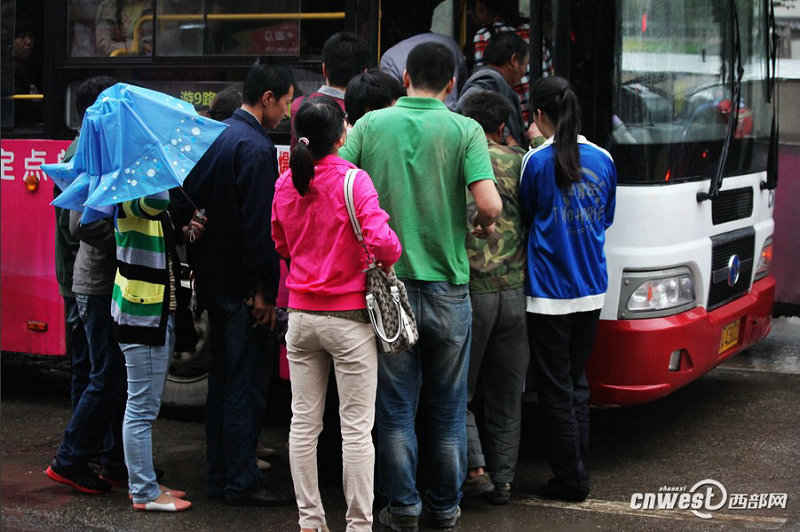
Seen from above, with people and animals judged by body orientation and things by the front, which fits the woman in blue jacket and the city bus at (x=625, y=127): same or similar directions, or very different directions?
very different directions

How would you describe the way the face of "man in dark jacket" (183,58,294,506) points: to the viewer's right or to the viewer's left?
to the viewer's right

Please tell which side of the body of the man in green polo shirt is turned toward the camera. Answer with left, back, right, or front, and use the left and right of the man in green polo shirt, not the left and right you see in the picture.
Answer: back

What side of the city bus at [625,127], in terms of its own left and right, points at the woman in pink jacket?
right

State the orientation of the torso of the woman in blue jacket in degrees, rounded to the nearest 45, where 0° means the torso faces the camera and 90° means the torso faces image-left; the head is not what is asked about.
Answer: approximately 135°

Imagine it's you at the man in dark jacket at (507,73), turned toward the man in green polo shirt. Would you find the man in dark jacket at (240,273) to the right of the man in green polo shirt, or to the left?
right

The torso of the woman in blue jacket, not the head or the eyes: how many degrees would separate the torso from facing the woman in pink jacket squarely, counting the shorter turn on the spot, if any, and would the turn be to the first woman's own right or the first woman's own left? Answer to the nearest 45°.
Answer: approximately 90° to the first woman's own left

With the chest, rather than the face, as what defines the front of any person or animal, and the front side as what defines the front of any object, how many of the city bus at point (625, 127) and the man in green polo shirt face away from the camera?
1

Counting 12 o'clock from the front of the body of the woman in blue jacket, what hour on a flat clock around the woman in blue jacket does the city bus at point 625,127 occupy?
The city bus is roughly at 2 o'clock from the woman in blue jacket.
